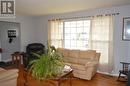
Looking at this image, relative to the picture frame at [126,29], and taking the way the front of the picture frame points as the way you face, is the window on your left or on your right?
on your right

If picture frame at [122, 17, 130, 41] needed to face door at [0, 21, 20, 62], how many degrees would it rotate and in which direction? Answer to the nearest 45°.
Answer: approximately 45° to its right

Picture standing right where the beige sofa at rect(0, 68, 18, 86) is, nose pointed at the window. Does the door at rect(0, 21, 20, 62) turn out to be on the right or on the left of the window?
left

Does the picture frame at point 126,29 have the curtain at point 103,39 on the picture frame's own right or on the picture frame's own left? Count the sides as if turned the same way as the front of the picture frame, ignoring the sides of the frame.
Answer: on the picture frame's own right

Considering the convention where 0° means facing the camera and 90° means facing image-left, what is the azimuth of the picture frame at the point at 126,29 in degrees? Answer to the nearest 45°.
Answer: approximately 45°
